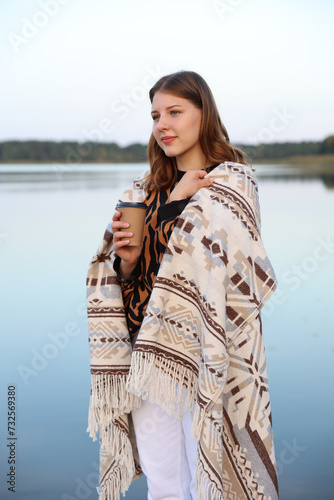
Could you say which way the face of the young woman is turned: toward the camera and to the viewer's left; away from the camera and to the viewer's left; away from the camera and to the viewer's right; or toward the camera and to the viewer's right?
toward the camera and to the viewer's left

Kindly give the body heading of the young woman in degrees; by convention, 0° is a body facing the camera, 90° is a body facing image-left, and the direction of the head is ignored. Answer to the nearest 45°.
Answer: approximately 45°
